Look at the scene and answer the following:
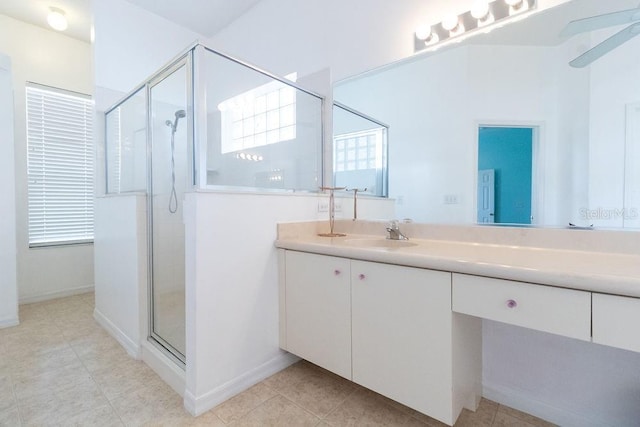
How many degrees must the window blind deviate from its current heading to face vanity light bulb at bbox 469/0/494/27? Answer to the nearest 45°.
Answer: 0° — it already faces it

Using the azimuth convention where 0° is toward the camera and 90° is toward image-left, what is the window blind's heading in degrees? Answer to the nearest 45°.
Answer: approximately 315°

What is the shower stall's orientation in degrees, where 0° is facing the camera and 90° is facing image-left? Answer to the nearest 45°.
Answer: approximately 45°

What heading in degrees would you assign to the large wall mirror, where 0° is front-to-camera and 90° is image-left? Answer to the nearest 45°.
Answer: approximately 45°

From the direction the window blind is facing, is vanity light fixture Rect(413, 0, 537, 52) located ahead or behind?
ahead

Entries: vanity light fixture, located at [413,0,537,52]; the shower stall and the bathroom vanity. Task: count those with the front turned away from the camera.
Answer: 0

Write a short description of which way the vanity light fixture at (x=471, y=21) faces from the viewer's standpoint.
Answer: facing the viewer and to the left of the viewer

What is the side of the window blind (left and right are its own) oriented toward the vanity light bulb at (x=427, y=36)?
front

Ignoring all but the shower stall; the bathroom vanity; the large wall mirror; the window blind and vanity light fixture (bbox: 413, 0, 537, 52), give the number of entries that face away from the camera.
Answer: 0

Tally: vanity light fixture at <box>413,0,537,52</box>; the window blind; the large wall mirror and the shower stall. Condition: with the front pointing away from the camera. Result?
0

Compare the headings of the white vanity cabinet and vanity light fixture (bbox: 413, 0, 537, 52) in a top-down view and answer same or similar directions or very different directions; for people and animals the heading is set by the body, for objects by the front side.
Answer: same or similar directions

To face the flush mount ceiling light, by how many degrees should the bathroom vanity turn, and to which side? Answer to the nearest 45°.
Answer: approximately 45° to its right

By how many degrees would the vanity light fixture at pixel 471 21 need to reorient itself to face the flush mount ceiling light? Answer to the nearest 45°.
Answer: approximately 45° to its right
